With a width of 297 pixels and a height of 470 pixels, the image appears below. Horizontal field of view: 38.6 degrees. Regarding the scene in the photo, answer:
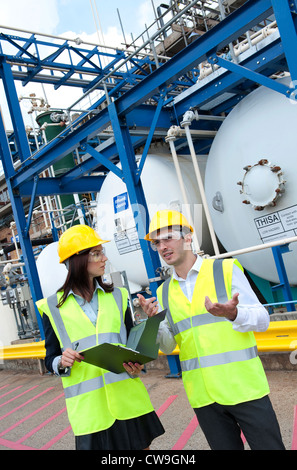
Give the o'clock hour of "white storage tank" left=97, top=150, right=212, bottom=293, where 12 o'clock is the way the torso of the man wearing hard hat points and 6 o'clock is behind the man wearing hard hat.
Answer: The white storage tank is roughly at 4 o'clock from the man wearing hard hat.

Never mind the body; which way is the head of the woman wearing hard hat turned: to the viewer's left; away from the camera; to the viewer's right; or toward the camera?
to the viewer's right

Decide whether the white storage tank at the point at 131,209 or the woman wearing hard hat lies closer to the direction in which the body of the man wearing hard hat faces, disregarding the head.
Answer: the woman wearing hard hat

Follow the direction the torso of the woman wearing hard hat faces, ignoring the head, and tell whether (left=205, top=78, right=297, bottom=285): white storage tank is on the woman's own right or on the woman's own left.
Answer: on the woman's own left

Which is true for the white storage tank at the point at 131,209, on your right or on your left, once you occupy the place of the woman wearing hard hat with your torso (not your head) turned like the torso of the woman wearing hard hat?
on your left

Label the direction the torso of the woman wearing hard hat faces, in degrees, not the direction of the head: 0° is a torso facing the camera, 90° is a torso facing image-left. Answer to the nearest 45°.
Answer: approximately 315°

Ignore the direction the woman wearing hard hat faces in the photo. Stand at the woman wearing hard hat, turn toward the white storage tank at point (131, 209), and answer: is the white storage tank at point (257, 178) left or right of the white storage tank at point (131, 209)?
right

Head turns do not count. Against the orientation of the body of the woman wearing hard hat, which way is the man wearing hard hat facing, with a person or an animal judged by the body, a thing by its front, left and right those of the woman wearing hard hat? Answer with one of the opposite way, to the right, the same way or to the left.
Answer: to the right

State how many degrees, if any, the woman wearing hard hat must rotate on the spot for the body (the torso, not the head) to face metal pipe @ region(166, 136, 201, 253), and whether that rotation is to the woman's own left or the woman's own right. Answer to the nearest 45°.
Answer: approximately 90° to the woman's own left

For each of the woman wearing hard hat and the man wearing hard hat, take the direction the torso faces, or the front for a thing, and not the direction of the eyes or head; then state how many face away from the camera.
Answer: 0
